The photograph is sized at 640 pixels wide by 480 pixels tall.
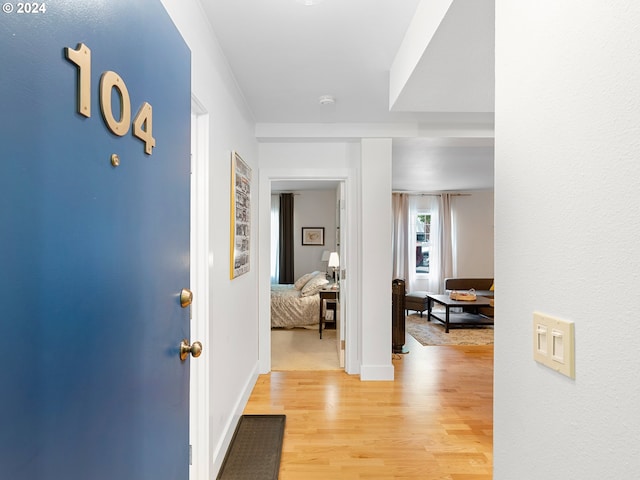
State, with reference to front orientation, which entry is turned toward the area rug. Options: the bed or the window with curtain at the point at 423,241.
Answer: the window with curtain

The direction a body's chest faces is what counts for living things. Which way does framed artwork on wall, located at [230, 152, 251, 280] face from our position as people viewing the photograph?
facing to the right of the viewer

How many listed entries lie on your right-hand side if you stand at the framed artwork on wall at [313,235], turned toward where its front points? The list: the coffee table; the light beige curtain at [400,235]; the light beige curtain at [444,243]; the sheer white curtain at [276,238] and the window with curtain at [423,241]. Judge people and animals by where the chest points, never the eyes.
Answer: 1

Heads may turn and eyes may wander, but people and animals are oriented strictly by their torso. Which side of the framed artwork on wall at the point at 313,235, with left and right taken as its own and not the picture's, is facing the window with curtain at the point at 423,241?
left

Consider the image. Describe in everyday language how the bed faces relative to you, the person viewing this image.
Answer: facing to the left of the viewer

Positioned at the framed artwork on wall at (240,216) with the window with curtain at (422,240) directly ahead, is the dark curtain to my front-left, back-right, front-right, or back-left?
front-left

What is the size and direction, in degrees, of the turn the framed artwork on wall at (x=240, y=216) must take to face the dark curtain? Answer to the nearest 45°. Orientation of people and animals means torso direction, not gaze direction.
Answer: approximately 90° to its left

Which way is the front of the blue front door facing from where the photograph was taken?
facing the viewer and to the right of the viewer

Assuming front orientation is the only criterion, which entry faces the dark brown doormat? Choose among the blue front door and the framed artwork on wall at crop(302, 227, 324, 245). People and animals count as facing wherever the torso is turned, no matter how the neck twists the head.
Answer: the framed artwork on wall

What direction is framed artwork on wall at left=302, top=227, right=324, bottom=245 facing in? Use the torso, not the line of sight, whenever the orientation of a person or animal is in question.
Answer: toward the camera

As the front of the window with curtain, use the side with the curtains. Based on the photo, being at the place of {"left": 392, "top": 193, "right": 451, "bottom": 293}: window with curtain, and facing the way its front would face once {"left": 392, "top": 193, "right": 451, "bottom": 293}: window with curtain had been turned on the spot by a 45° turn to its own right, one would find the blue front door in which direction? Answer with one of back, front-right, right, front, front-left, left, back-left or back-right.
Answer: front-left

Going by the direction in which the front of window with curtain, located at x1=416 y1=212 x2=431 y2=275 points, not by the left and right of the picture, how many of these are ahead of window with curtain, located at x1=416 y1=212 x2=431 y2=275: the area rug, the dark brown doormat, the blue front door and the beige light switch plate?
4

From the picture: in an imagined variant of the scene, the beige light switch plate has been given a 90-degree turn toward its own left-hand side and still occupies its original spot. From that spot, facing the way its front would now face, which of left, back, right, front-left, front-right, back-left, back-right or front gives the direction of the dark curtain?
back

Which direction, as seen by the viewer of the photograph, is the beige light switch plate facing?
facing the viewer and to the left of the viewer

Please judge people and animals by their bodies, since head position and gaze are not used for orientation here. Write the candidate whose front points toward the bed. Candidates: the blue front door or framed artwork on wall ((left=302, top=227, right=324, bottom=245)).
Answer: the framed artwork on wall

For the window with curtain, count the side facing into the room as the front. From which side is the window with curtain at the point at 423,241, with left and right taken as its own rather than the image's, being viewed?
front
